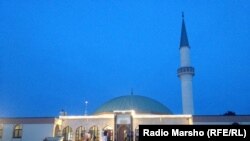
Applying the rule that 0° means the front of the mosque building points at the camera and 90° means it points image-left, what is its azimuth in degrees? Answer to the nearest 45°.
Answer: approximately 0°
